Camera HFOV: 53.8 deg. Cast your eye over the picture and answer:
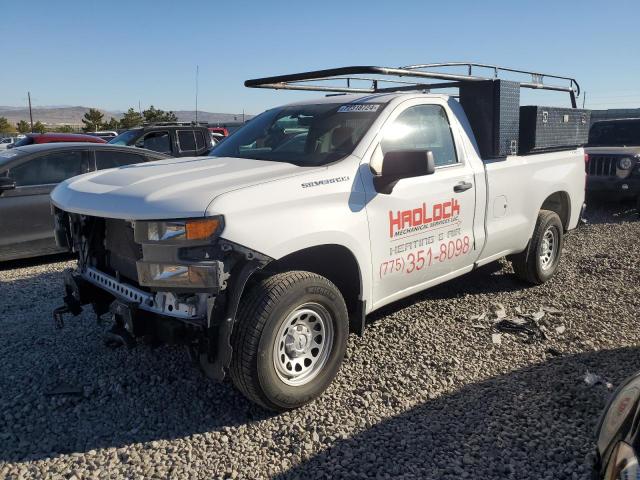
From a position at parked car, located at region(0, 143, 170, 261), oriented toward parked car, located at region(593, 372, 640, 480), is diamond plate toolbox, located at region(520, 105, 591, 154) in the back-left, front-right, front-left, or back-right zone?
front-left

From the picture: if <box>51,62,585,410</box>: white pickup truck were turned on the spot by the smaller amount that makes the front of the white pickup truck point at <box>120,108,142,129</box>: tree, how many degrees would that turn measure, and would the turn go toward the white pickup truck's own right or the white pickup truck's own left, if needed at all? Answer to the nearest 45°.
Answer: approximately 135° to the white pickup truck's own right

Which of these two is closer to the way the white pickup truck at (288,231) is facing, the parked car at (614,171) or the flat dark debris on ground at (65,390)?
the flat dark debris on ground

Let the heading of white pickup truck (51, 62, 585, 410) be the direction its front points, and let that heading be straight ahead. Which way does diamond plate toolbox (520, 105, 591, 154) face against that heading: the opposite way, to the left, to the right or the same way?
to the left
